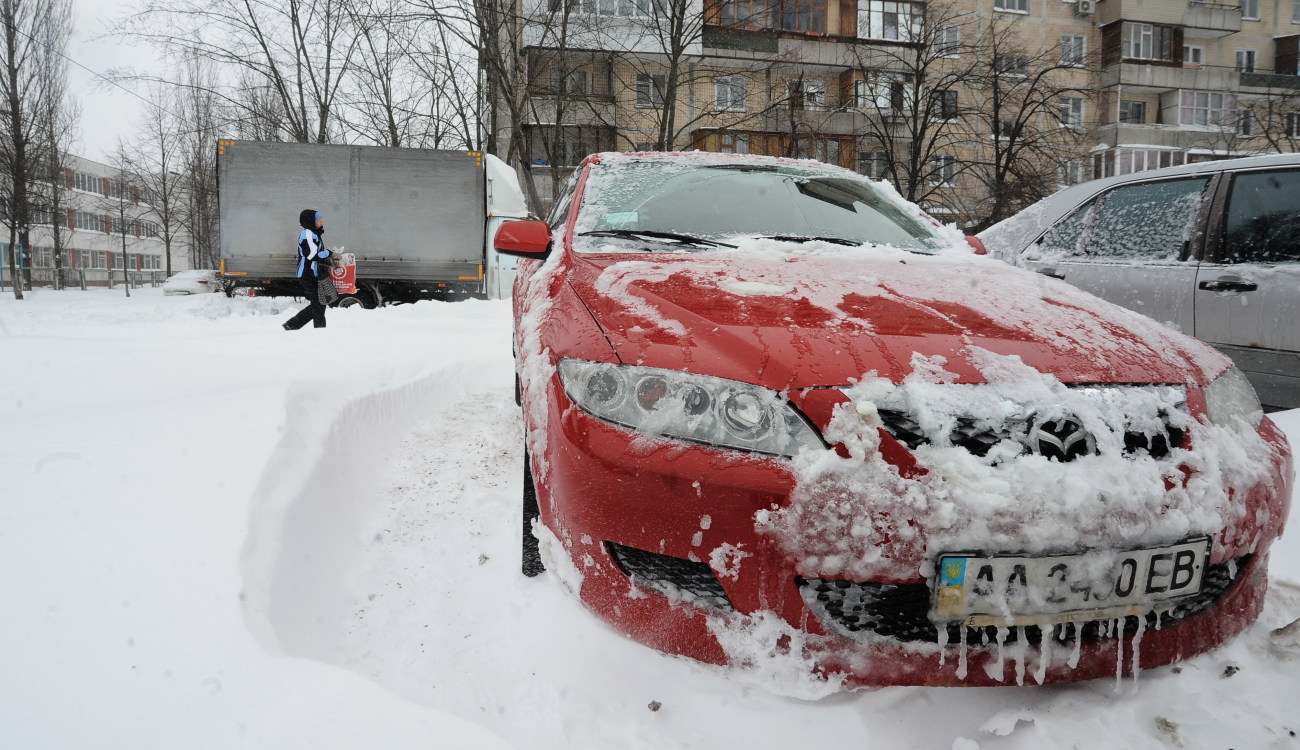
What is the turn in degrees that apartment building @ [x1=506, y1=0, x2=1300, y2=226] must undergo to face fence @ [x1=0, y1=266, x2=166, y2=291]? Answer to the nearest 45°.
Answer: approximately 90° to its right

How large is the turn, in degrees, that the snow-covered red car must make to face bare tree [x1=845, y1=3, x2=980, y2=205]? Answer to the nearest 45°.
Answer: approximately 135° to its left

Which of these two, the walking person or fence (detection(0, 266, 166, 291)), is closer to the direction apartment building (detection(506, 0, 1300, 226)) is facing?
the walking person

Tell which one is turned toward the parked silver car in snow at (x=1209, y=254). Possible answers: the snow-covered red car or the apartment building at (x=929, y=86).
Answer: the apartment building

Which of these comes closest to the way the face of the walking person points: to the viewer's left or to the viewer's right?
to the viewer's right

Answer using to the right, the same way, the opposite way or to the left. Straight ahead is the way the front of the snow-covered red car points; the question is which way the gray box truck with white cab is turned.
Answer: to the left

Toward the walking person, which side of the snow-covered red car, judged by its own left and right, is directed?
back

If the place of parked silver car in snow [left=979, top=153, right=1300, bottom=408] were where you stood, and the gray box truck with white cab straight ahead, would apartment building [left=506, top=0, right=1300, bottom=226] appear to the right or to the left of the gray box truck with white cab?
right

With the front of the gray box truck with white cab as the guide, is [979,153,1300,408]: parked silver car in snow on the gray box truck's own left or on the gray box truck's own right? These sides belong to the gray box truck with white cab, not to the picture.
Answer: on the gray box truck's own right

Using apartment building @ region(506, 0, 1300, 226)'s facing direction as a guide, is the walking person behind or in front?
in front

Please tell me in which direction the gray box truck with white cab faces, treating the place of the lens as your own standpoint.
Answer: facing to the right of the viewer

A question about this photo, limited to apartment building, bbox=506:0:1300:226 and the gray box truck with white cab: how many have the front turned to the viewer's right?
1

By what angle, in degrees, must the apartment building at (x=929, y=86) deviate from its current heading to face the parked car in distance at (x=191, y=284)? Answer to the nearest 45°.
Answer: approximately 90° to its right
